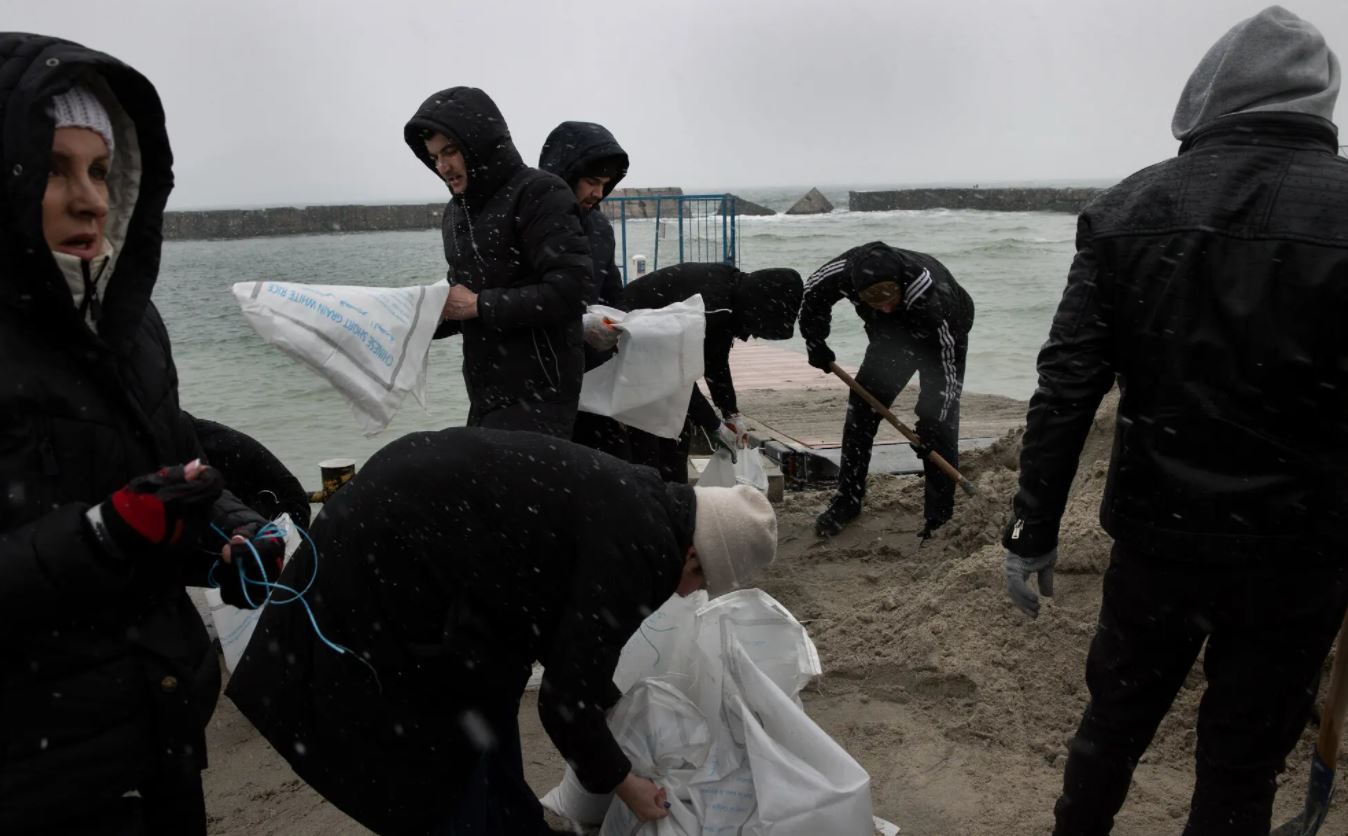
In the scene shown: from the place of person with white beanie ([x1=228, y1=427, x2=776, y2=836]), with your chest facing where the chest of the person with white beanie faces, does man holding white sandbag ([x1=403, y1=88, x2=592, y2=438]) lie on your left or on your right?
on your left

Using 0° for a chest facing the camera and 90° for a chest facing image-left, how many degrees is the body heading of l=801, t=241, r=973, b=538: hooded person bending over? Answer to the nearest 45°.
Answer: approximately 0°

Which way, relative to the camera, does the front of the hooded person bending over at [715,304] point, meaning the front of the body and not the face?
to the viewer's right

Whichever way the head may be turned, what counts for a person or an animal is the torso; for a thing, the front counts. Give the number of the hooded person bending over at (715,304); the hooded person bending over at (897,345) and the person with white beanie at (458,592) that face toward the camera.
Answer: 1

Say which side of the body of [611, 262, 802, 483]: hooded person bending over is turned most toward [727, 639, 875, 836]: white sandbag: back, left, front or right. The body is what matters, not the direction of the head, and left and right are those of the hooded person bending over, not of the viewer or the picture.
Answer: right

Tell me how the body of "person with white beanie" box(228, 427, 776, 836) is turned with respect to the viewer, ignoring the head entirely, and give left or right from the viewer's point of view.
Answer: facing to the right of the viewer

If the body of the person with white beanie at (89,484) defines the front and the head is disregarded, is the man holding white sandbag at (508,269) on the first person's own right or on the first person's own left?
on the first person's own left

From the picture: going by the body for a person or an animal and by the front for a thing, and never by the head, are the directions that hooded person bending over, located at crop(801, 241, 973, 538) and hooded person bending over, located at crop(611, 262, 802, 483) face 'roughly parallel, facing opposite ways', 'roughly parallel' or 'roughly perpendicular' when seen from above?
roughly perpendicular

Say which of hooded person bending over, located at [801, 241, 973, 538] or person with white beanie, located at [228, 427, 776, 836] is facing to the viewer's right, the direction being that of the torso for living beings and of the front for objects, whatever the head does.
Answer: the person with white beanie

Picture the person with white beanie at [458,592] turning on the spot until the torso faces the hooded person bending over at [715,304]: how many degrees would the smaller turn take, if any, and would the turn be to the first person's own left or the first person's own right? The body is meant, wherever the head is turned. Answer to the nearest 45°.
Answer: approximately 90° to the first person's own left

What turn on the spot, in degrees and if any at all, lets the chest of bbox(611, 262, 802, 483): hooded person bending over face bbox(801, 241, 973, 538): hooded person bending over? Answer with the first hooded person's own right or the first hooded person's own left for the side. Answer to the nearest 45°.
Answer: approximately 45° to the first hooded person's own left

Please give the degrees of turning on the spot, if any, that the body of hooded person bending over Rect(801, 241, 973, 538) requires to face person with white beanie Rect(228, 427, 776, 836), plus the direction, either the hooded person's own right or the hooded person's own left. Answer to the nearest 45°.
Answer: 0° — they already face them
